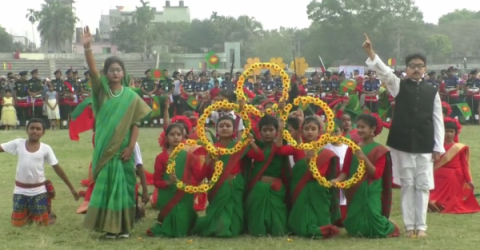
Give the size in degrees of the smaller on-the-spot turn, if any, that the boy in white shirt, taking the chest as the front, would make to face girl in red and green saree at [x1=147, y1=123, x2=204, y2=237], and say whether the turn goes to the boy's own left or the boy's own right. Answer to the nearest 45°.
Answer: approximately 45° to the boy's own left

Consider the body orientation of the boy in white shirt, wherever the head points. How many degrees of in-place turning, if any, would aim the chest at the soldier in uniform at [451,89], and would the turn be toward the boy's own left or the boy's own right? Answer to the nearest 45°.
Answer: approximately 135° to the boy's own left

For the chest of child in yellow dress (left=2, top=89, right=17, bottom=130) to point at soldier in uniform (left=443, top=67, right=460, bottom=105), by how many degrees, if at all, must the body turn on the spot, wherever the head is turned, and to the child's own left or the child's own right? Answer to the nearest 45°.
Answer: approximately 90° to the child's own left

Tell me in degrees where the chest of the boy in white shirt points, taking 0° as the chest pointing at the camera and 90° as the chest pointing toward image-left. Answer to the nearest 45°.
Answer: approximately 0°

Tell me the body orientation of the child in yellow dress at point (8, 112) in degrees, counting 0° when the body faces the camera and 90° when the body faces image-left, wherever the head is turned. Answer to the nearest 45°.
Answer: approximately 0°

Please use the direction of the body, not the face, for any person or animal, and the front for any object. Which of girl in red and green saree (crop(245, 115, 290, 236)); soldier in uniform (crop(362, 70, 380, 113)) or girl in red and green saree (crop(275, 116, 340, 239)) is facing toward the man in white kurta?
the soldier in uniform
